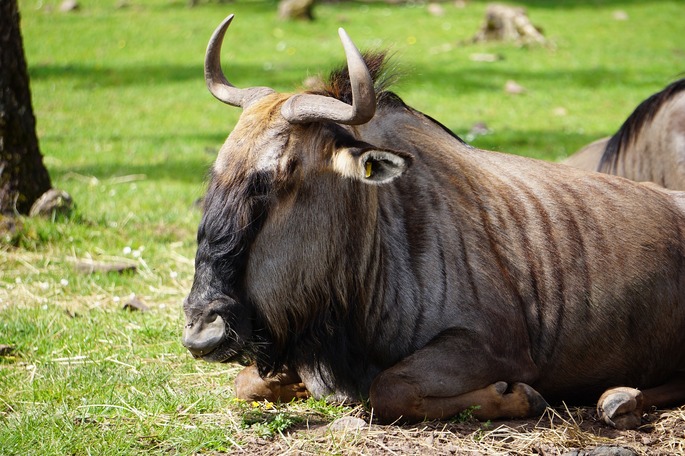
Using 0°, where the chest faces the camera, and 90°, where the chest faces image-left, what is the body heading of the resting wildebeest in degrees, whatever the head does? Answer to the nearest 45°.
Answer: approximately 45°

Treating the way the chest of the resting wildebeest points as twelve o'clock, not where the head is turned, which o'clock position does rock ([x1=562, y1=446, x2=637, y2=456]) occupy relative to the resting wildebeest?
The rock is roughly at 9 o'clock from the resting wildebeest.

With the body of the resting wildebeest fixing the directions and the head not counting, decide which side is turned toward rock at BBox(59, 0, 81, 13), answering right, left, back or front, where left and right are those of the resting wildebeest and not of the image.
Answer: right

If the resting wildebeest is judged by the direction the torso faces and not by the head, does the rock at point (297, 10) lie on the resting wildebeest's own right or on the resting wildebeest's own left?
on the resting wildebeest's own right
